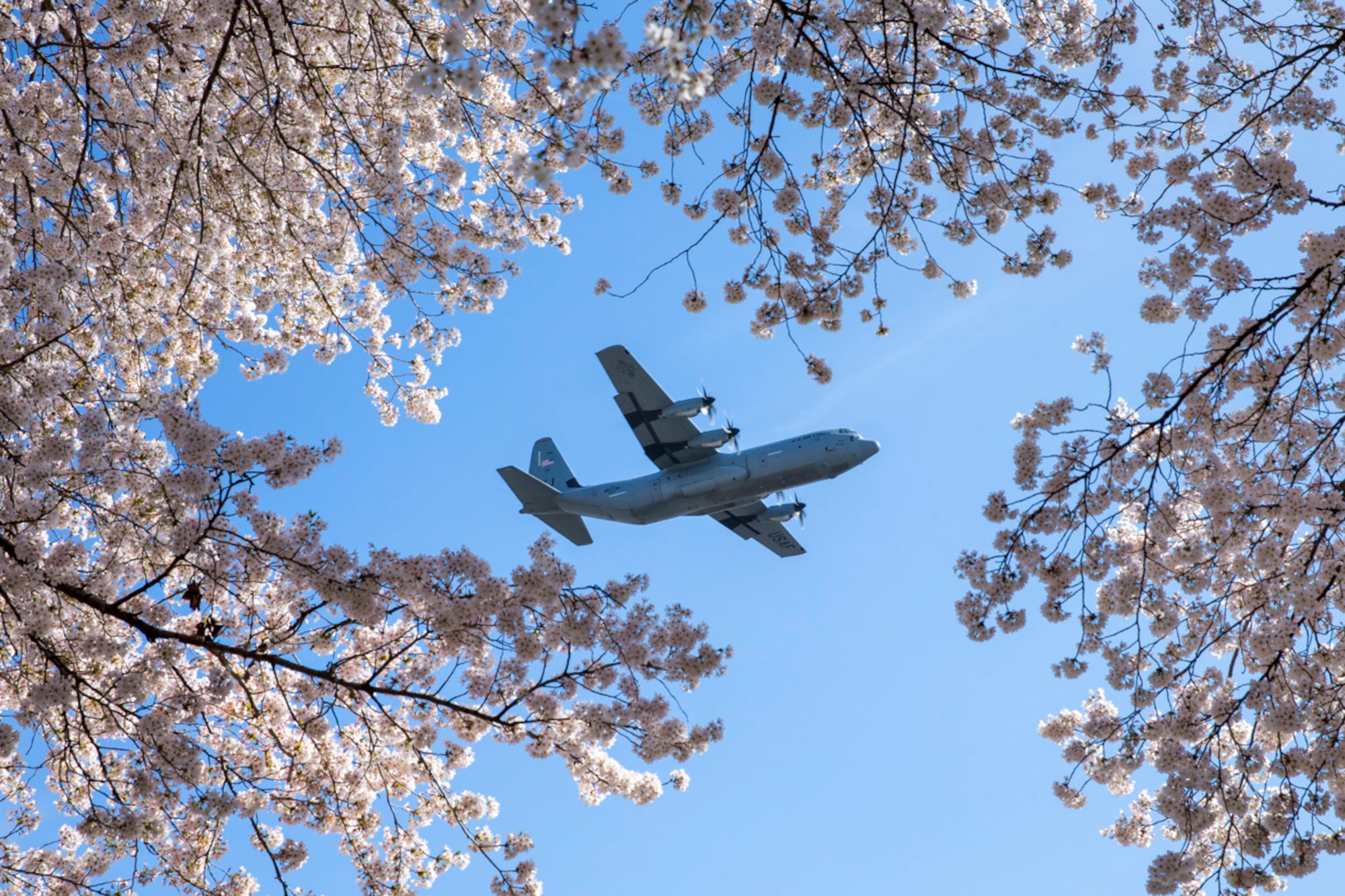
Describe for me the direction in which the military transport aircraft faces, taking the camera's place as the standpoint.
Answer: facing to the right of the viewer
